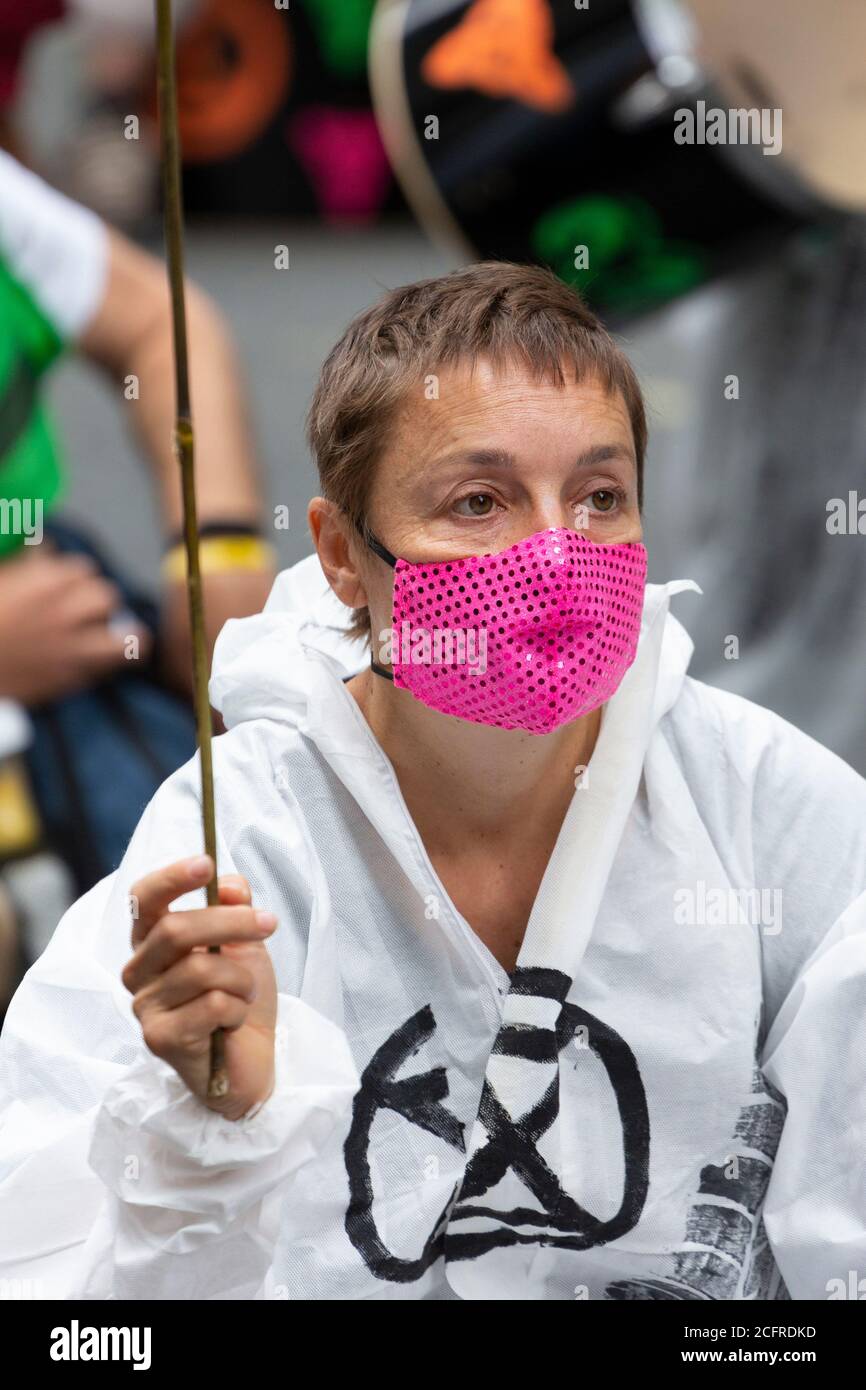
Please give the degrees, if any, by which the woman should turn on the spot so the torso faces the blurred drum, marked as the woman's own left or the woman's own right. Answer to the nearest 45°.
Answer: approximately 180°

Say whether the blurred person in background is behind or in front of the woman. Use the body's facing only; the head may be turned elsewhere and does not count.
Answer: behind

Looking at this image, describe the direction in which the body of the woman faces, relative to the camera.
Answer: toward the camera
